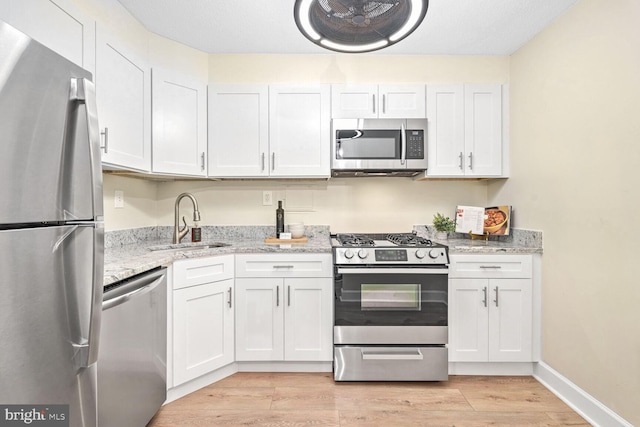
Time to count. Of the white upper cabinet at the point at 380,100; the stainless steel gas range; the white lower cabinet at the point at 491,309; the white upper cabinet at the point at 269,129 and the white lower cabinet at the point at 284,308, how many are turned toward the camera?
5

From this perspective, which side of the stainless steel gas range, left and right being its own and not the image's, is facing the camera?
front

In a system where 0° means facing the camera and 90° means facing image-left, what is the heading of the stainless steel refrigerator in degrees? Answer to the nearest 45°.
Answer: approximately 315°

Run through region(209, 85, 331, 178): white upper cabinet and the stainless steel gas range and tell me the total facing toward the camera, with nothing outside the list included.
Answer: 2

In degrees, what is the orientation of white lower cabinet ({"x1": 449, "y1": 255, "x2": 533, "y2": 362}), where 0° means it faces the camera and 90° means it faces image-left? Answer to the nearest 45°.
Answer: approximately 0°

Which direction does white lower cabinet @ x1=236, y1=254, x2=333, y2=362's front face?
toward the camera

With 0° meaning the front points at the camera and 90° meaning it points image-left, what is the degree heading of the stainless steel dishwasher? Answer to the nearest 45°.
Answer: approximately 315°

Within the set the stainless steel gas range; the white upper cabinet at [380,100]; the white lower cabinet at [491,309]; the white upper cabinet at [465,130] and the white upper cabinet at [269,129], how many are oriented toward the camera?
5

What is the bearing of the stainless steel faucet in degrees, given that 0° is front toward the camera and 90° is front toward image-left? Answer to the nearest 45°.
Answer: approximately 315°

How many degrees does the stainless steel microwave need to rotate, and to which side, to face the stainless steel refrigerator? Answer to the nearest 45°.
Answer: approximately 45° to its right
